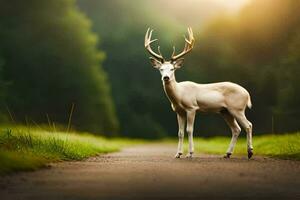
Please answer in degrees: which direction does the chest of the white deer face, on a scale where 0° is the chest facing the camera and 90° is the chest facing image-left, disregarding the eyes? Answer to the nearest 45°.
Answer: approximately 90°
